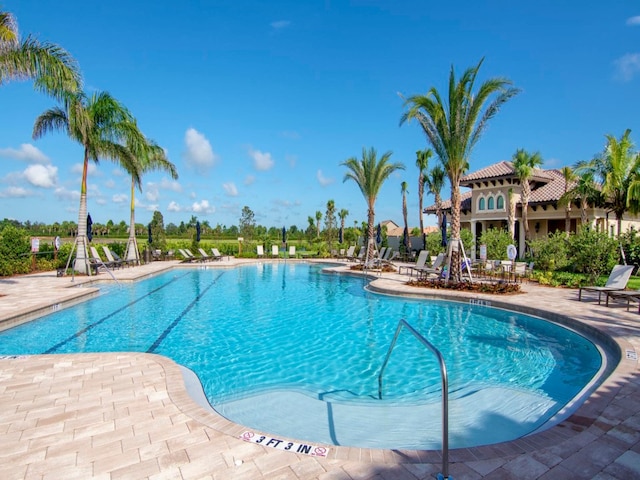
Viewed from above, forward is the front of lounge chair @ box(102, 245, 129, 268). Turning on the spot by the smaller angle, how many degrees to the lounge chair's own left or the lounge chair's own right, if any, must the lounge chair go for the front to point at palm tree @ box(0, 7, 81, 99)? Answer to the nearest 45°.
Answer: approximately 90° to the lounge chair's own right

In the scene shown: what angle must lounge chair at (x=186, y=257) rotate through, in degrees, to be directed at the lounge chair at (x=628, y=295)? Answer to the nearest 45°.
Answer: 0° — it already faces it

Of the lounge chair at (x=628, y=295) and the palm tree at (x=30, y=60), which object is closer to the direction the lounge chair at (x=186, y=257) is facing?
the lounge chair

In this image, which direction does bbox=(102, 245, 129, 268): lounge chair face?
to the viewer's right

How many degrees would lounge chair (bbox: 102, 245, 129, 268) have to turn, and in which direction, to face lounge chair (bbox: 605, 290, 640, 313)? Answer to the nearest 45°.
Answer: approximately 45° to its right
